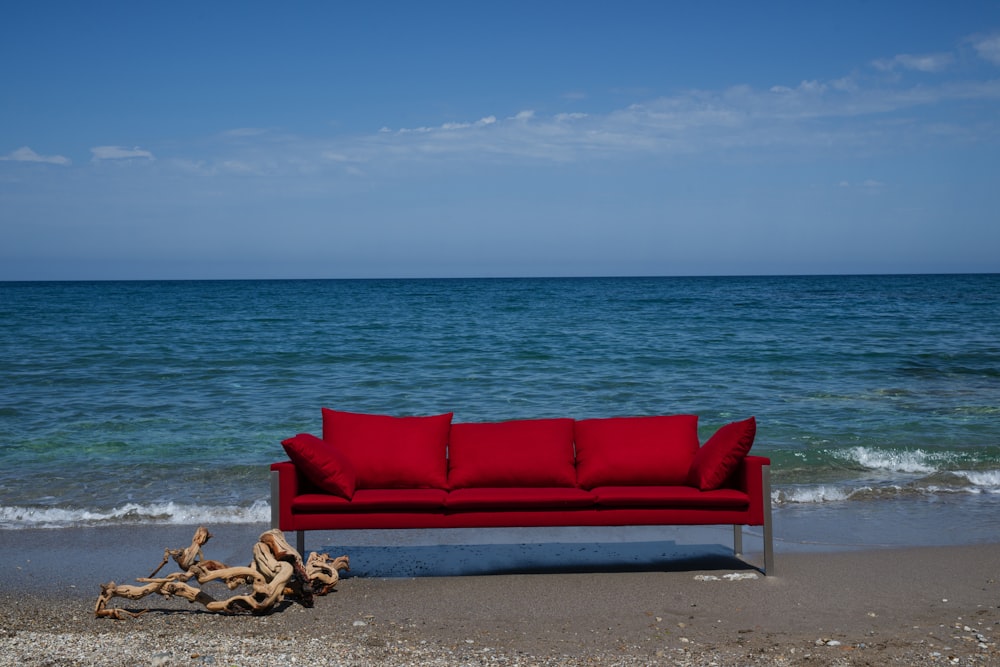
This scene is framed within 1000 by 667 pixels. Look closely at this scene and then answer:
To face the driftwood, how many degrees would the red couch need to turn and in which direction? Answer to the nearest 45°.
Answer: approximately 45° to its right

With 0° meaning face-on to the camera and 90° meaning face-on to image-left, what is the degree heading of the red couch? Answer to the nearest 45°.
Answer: approximately 0°
